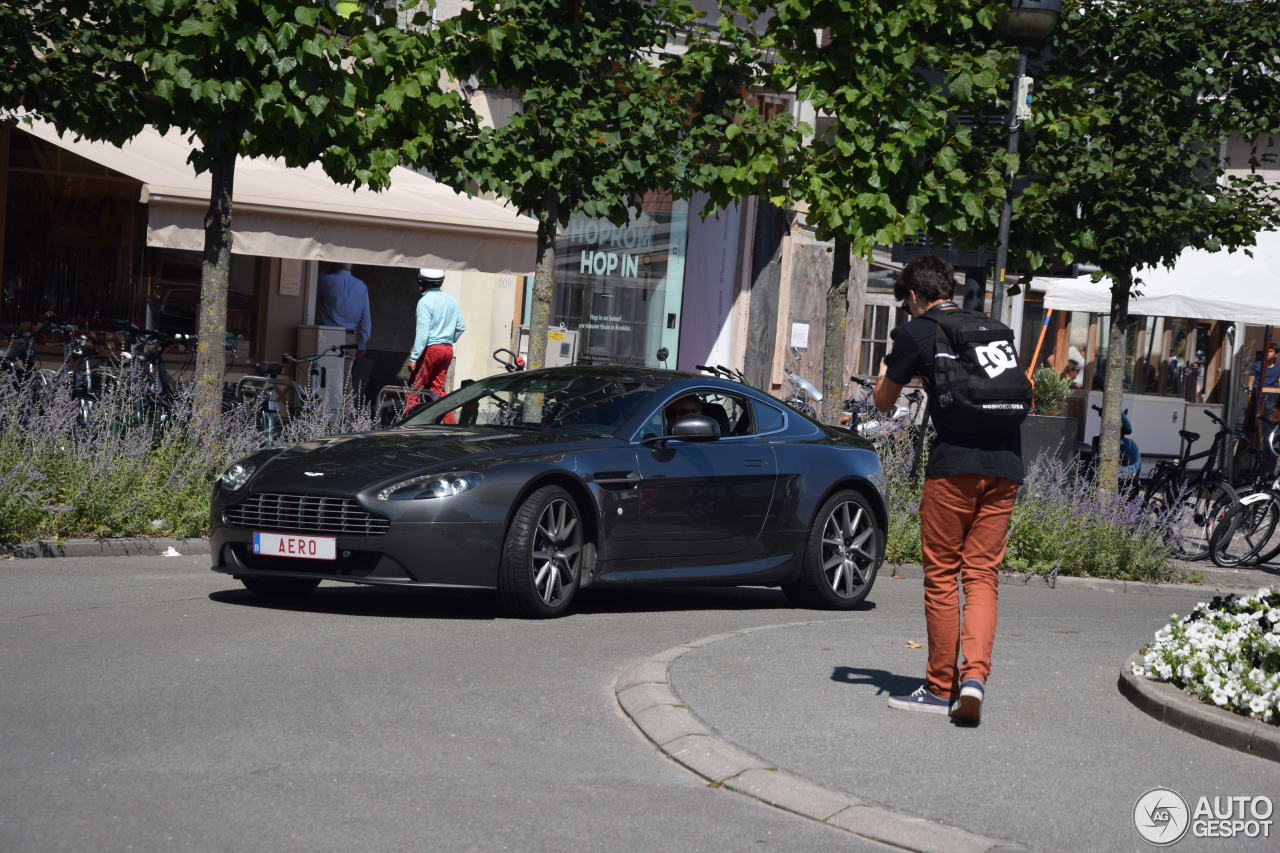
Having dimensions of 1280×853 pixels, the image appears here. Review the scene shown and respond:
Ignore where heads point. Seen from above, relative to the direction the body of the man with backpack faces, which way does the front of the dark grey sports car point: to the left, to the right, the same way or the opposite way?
to the left

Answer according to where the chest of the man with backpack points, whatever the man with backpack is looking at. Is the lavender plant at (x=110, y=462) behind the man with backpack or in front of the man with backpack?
in front

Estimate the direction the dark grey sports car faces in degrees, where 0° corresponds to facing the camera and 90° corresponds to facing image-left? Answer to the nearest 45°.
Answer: approximately 45°

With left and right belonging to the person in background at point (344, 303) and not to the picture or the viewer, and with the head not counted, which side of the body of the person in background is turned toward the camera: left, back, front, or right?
back

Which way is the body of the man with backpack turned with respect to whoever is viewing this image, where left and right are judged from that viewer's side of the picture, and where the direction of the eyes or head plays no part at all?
facing away from the viewer and to the left of the viewer

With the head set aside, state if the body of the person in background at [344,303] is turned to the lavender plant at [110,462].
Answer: no

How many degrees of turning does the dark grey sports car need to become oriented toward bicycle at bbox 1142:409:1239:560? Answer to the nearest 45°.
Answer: approximately 180°

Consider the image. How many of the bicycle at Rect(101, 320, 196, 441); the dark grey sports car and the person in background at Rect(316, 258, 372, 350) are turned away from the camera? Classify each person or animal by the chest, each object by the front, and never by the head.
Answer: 1

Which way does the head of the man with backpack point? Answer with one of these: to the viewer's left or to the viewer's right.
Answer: to the viewer's left

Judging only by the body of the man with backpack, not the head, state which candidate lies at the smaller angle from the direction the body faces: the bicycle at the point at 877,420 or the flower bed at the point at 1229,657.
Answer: the bicycle

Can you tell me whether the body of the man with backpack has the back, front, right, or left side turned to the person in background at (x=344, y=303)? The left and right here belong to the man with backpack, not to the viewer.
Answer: front

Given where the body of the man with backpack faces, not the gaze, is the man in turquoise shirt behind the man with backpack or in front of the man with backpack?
in front
